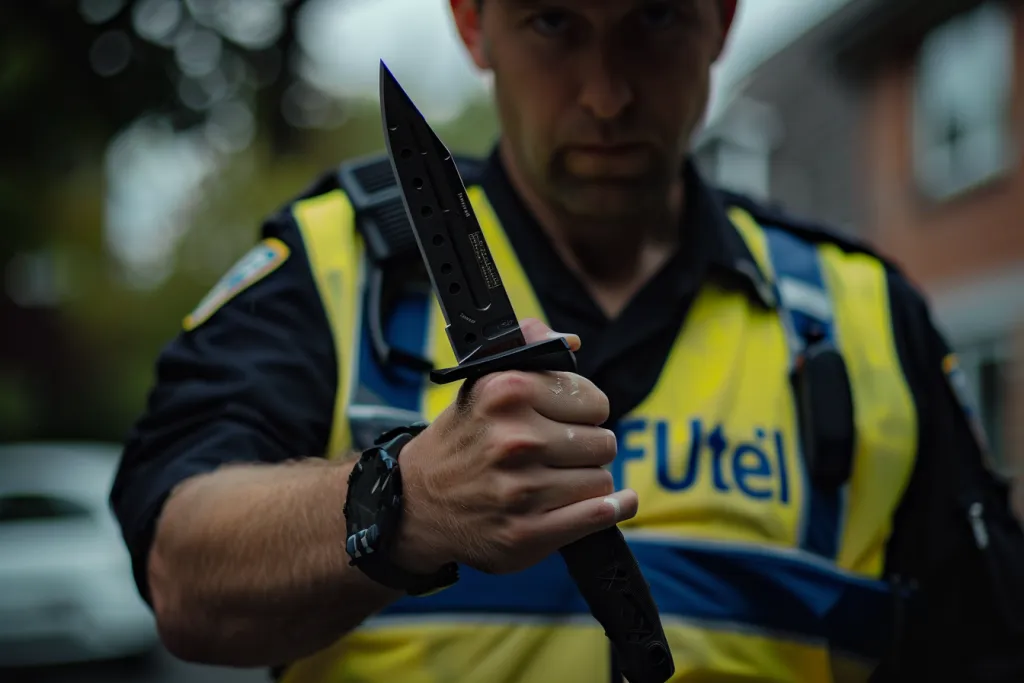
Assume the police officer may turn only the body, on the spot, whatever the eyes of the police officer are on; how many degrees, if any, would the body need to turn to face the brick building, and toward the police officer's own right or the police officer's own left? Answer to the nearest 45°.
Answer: approximately 180°

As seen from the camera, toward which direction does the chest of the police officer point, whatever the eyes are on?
toward the camera

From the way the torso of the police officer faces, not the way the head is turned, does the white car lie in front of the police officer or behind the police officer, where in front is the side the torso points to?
behind

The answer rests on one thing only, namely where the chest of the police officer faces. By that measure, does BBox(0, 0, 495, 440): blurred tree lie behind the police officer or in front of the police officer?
behind

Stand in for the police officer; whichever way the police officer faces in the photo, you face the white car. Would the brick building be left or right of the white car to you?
right
